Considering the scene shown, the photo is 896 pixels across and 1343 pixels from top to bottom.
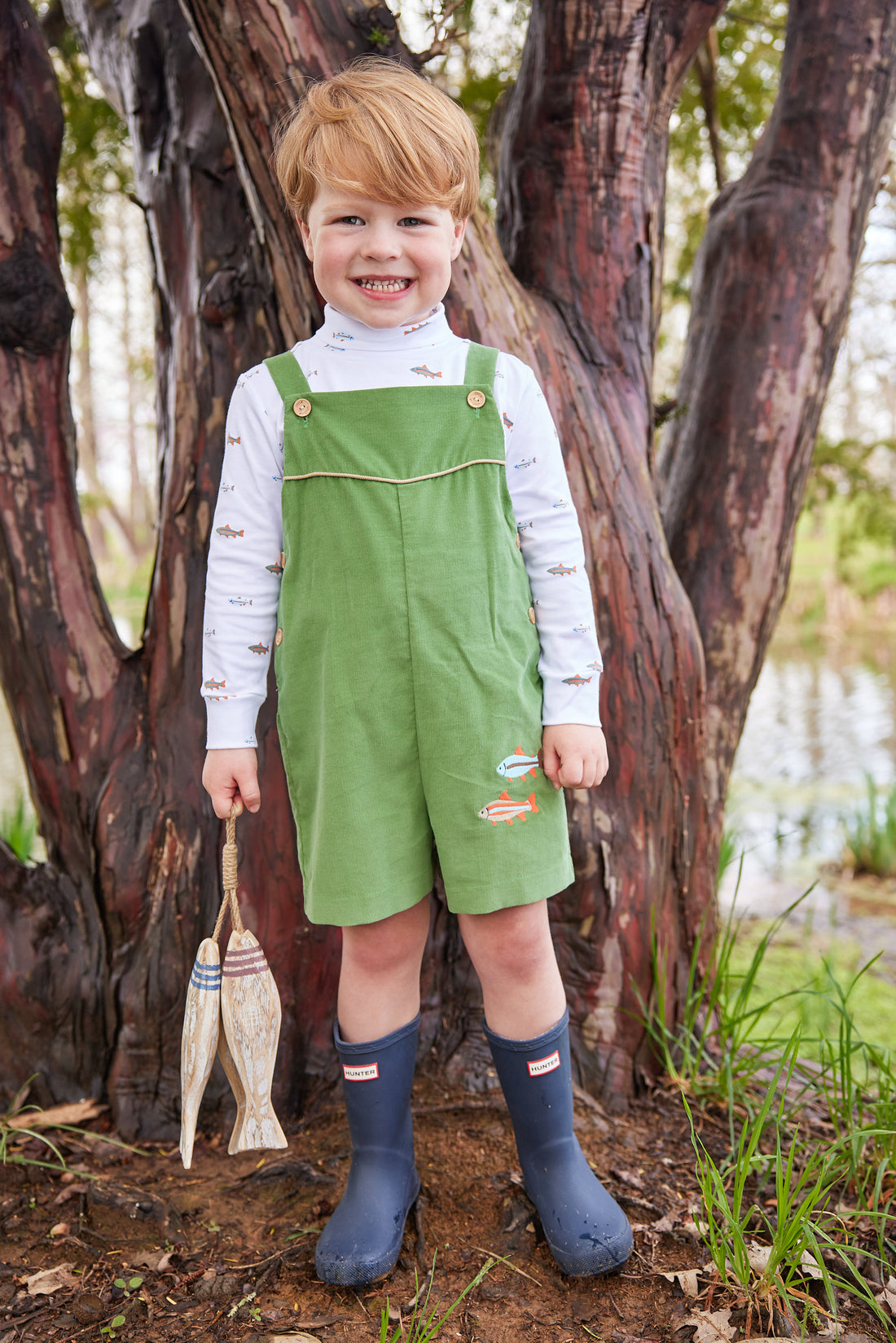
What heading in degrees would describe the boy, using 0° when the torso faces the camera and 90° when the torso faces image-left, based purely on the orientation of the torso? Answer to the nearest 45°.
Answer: approximately 0°

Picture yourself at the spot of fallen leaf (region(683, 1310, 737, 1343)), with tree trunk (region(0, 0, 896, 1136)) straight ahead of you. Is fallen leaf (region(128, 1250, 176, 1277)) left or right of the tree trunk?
left
